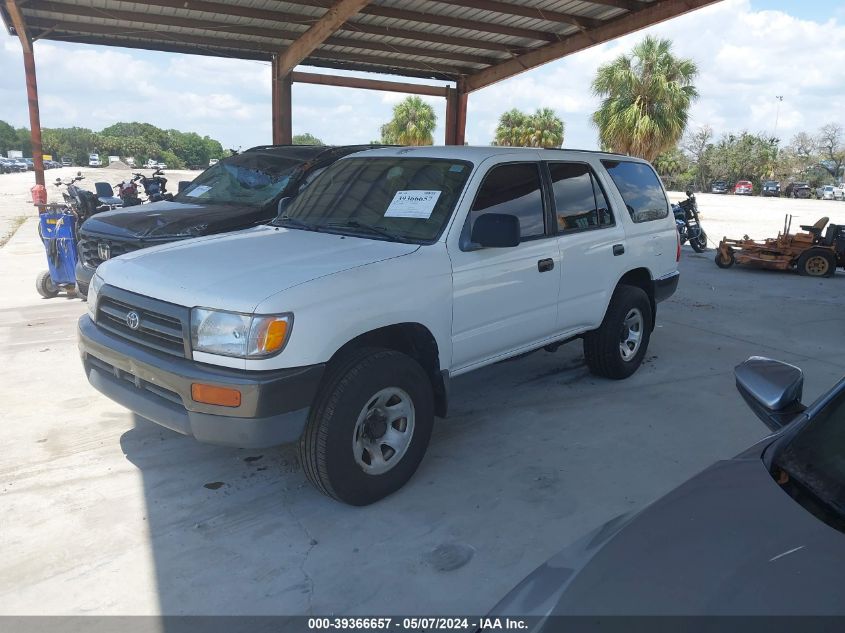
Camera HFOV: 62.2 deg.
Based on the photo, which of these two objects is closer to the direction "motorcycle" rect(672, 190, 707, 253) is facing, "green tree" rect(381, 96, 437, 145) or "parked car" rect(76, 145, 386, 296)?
the parked car

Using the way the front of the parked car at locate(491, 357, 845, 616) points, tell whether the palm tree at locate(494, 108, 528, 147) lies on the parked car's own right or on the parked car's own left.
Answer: on the parked car's own right

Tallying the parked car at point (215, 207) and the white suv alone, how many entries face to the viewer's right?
0

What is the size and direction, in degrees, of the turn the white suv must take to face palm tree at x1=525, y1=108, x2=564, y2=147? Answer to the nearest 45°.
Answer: approximately 135° to its right

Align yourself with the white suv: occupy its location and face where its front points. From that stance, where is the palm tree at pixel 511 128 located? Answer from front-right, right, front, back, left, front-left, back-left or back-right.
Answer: back-right

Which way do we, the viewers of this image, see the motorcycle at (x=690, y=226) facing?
facing the viewer and to the right of the viewer

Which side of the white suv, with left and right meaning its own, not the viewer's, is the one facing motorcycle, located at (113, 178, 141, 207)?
right

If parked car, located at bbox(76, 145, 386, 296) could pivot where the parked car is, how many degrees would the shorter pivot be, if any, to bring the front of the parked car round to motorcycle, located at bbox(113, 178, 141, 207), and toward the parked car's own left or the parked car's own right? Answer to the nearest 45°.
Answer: approximately 135° to the parked car's own right

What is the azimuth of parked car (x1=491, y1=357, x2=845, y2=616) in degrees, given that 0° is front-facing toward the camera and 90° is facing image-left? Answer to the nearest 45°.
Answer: approximately 45°

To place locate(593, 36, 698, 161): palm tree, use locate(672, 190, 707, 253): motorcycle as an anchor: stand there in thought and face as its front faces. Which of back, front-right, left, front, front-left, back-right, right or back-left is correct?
back-left

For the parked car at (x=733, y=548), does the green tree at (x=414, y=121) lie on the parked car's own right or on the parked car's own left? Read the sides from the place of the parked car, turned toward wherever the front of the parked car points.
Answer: on the parked car's own right

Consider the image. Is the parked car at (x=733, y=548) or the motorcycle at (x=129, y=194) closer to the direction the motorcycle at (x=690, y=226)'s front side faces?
the parked car
